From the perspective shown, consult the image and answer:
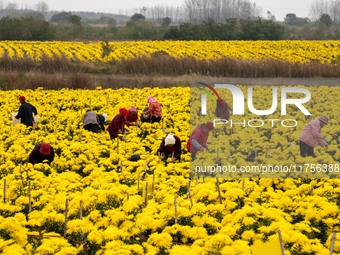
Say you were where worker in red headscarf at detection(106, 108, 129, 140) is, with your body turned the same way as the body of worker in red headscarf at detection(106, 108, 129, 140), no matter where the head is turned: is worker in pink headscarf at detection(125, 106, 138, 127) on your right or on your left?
on your left

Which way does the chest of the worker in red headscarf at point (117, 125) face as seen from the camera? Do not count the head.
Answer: to the viewer's right

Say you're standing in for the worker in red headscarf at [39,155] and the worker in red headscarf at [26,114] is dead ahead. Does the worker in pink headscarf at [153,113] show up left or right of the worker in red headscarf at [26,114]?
right

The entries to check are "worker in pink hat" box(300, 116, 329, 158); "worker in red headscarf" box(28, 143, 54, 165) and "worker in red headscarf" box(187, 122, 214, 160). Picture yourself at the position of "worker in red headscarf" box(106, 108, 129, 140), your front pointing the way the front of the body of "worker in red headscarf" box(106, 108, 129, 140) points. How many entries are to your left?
0

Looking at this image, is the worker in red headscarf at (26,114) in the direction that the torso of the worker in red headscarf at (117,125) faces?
no

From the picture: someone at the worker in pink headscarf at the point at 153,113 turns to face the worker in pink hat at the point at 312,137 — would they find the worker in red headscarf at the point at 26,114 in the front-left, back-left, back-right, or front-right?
back-right

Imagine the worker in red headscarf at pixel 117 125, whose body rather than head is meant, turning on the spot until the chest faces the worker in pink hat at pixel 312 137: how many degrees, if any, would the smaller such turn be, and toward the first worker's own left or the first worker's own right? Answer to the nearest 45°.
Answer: approximately 45° to the first worker's own right

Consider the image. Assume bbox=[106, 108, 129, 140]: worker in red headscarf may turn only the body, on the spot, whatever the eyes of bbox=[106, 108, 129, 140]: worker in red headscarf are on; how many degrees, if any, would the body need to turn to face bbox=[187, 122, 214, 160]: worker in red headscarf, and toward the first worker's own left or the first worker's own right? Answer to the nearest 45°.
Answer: approximately 45° to the first worker's own right
